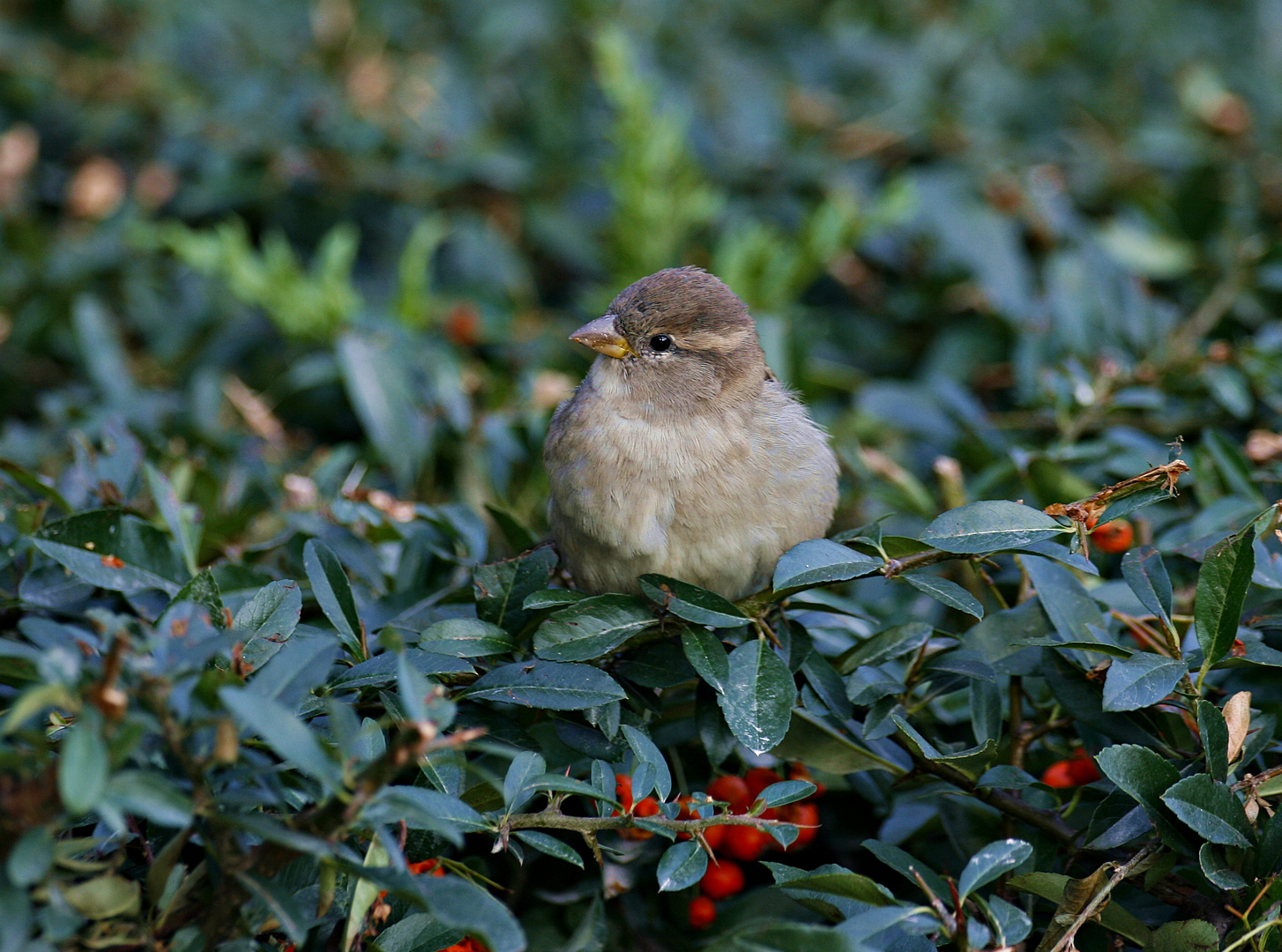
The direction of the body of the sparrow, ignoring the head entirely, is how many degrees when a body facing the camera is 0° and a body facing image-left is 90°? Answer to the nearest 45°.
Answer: approximately 45°
